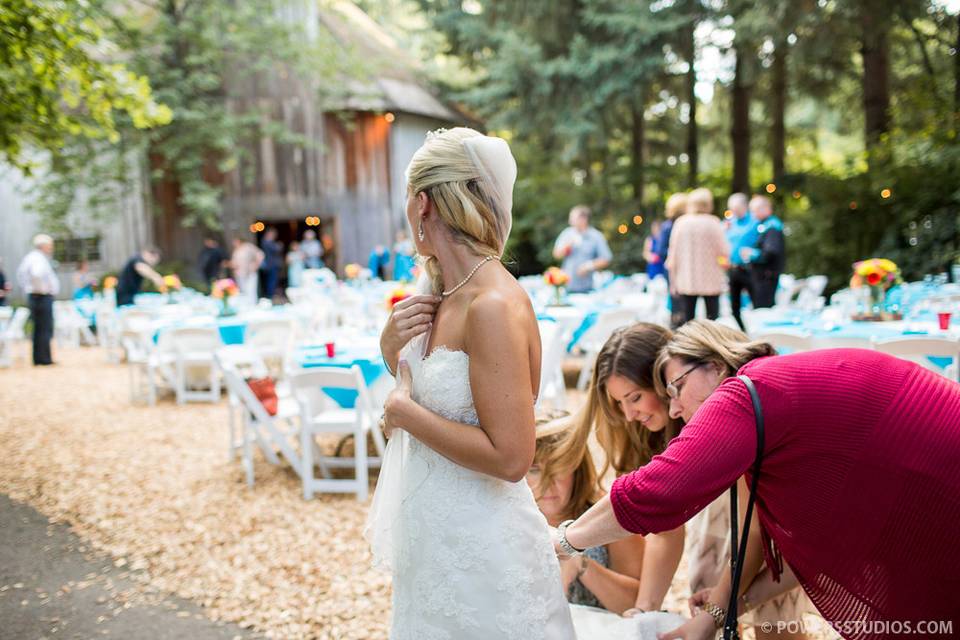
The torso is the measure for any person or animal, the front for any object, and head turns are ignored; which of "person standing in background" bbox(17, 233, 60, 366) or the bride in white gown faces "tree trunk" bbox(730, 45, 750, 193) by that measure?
the person standing in background

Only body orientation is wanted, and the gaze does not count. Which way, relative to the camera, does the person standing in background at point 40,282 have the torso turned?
to the viewer's right

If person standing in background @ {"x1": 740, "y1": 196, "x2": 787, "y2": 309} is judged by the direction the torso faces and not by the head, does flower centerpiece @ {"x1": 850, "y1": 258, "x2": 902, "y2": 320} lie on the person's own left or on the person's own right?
on the person's own left

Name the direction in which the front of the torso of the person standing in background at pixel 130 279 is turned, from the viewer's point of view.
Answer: to the viewer's right

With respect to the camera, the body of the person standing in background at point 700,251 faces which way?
away from the camera

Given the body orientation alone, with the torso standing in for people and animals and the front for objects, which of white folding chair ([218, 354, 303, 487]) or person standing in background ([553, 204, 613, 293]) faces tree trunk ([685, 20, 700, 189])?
the white folding chair

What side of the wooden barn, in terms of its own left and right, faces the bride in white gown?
front

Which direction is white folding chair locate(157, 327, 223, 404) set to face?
away from the camera

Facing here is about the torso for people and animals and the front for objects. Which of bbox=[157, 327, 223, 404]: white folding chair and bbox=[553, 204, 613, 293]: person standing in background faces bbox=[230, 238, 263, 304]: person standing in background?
the white folding chair

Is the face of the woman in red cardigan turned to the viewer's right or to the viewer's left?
to the viewer's left

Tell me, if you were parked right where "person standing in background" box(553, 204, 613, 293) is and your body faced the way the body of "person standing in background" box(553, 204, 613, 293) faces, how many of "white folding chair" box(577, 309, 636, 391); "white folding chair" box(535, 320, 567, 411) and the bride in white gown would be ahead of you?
3
